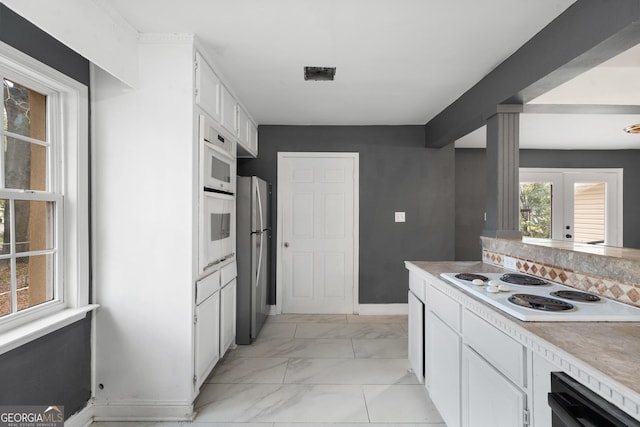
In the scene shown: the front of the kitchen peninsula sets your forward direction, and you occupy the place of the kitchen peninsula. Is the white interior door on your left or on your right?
on your right

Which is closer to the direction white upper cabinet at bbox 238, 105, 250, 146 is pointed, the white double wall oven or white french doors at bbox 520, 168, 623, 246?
the white french doors

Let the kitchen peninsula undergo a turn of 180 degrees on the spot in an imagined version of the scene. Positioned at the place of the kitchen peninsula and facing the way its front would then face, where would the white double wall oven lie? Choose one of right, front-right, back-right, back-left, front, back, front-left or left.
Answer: back-left

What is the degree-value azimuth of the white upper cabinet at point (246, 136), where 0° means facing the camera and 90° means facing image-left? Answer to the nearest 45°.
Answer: approximately 270°

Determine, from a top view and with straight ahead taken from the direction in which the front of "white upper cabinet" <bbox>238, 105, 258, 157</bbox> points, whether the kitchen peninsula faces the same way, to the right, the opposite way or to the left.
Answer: the opposite way

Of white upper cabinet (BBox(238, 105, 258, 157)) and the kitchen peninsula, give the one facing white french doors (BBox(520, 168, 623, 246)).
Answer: the white upper cabinet

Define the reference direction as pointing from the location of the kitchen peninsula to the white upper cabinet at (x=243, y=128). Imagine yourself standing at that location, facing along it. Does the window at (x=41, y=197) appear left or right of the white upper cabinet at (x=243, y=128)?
left

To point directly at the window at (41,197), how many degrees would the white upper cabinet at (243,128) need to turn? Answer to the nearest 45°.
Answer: approximately 135° to its right

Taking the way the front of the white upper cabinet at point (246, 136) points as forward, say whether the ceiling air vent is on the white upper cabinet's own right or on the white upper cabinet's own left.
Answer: on the white upper cabinet's own right

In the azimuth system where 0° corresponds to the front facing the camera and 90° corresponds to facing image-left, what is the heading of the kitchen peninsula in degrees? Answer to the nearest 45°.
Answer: approximately 45°

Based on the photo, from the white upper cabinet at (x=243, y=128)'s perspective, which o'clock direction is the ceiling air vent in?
The ceiling air vent is roughly at 2 o'clock from the white upper cabinet.
